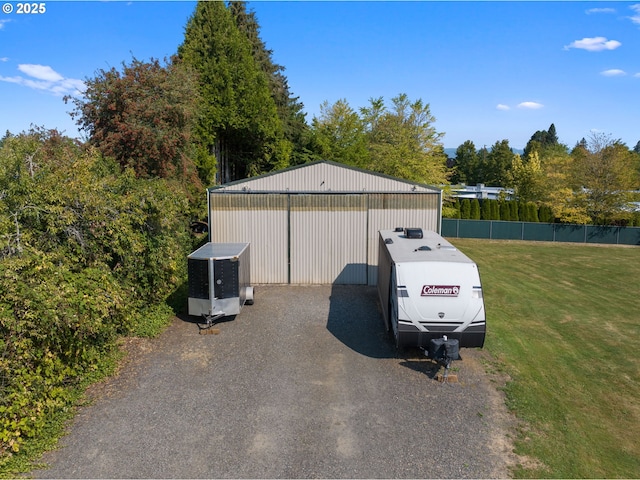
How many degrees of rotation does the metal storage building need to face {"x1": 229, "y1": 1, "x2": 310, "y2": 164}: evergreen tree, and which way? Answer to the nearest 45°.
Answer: approximately 180°

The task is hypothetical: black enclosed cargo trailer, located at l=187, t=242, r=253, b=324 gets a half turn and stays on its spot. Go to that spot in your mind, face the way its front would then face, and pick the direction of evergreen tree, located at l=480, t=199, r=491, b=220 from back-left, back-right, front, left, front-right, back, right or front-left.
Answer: front-right

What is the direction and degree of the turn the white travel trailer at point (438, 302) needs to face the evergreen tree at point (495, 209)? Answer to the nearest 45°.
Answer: approximately 180°

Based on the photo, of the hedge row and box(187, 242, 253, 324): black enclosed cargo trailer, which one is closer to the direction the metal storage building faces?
the black enclosed cargo trailer

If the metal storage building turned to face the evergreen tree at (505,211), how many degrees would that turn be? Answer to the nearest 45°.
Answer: approximately 135° to its left

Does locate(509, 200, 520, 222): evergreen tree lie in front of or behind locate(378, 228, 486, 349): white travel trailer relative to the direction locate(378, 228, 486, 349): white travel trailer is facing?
behind

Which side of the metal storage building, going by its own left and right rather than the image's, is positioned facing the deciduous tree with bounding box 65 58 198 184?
right

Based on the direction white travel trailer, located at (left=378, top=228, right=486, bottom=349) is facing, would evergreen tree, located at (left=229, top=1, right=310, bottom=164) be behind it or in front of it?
behind

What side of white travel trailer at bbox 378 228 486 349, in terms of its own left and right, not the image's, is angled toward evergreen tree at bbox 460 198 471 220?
back

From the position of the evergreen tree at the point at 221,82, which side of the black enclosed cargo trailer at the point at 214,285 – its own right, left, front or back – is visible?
back
